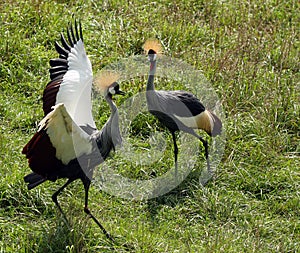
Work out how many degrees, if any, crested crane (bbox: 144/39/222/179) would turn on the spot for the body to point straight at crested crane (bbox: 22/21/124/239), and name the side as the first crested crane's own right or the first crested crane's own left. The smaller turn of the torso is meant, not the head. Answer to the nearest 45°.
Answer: approximately 45° to the first crested crane's own left

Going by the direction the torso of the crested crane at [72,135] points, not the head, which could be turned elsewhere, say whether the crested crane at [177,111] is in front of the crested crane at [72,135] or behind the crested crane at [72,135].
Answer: in front

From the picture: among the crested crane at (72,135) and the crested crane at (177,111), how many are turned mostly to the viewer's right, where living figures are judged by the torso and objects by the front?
1

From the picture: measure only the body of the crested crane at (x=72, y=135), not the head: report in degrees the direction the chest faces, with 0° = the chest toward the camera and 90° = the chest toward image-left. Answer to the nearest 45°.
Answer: approximately 270°

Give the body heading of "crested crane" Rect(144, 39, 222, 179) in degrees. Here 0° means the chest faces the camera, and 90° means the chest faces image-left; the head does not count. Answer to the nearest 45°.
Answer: approximately 90°

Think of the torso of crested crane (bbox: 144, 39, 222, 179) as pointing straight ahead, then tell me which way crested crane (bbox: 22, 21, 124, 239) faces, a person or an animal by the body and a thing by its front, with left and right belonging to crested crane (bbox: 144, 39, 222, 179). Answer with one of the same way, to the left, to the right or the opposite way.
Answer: the opposite way
